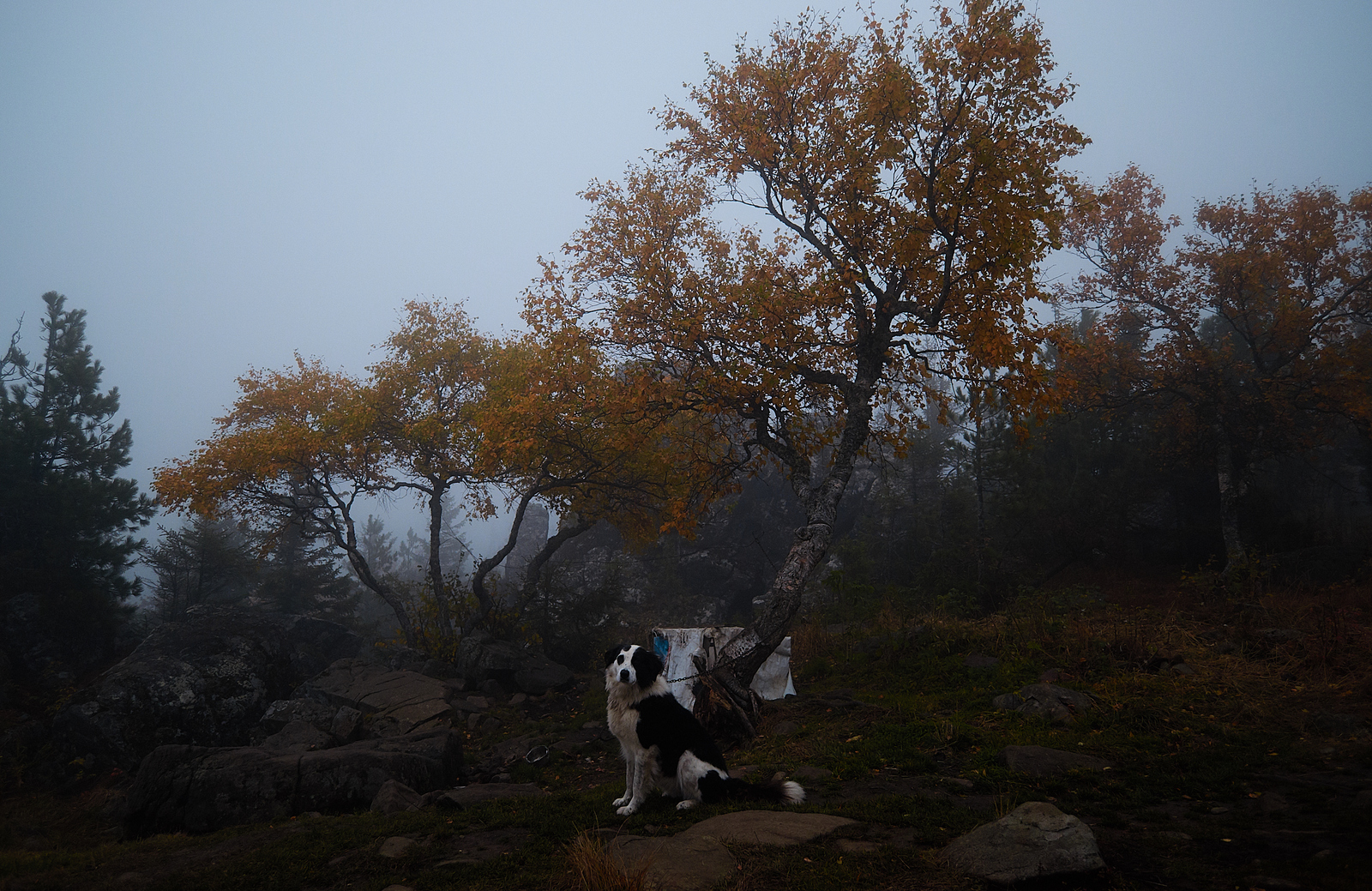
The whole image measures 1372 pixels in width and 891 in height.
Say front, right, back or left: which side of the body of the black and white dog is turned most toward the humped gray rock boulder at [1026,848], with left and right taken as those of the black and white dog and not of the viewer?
left

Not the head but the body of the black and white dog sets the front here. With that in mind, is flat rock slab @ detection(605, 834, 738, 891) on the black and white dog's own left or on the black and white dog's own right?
on the black and white dog's own left

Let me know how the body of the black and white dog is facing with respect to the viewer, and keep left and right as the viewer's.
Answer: facing the viewer and to the left of the viewer

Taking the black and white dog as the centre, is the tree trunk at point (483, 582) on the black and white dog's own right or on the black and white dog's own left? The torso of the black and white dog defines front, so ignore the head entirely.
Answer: on the black and white dog's own right

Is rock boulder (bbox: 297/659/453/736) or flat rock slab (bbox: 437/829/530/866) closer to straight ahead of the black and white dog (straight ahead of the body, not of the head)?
the flat rock slab

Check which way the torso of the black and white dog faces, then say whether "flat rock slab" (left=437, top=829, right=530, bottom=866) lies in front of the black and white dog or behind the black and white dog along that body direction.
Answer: in front

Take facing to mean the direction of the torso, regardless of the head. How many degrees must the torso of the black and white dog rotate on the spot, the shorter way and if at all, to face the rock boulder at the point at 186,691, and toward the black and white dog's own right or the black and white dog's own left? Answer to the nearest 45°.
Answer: approximately 90° to the black and white dog's own right

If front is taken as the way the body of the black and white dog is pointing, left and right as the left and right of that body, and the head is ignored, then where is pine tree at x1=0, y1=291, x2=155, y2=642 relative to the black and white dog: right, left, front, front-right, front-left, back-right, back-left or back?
right
